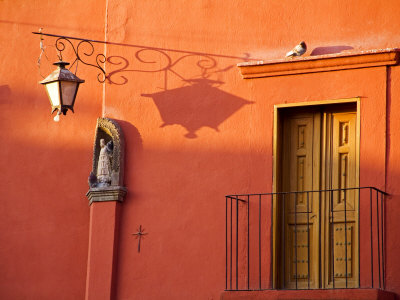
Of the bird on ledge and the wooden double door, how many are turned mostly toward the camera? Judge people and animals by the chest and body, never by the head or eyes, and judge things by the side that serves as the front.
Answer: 1

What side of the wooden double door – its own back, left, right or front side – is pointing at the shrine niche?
right

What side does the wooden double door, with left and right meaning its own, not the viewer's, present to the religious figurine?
right

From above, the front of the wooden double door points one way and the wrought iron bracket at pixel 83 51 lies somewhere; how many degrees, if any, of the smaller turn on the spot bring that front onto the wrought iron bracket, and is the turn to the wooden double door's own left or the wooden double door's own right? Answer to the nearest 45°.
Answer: approximately 90° to the wooden double door's own right

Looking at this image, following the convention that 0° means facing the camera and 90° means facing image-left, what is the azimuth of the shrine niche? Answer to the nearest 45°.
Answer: approximately 45°

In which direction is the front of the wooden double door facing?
toward the camera

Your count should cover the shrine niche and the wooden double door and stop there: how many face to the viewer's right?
0
